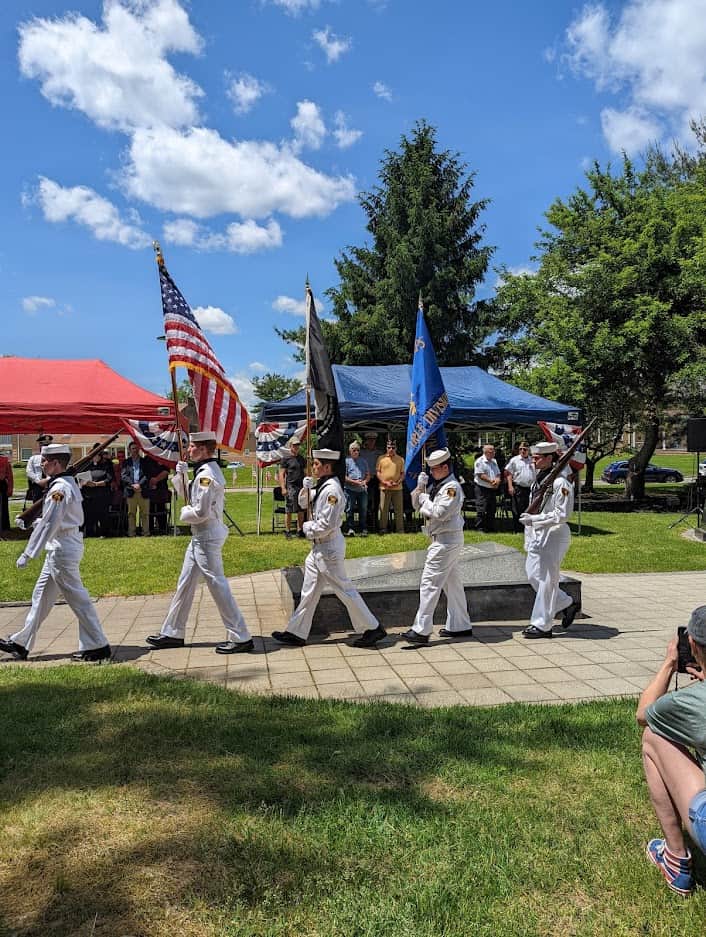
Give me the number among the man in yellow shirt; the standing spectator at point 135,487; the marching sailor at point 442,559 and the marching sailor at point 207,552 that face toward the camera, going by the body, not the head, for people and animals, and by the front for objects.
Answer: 2

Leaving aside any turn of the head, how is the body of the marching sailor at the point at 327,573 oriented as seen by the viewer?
to the viewer's left

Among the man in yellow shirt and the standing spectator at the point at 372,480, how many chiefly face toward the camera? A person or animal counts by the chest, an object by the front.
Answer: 2

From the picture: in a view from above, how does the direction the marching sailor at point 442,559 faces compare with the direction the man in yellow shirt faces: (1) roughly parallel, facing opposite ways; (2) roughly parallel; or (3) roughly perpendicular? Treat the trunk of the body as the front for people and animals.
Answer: roughly perpendicular

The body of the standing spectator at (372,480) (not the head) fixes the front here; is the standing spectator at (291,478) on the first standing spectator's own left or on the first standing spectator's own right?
on the first standing spectator's own right

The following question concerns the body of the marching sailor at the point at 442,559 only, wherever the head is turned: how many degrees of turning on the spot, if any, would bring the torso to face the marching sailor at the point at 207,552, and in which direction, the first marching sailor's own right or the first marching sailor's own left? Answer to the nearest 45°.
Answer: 0° — they already face them

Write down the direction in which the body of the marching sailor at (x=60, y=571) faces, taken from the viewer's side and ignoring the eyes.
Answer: to the viewer's left

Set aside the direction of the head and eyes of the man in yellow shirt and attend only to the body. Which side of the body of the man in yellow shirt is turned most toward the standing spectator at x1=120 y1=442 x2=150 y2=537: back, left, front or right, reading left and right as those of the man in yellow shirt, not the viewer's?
right

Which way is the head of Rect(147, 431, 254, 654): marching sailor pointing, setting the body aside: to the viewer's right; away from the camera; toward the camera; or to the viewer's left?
to the viewer's left

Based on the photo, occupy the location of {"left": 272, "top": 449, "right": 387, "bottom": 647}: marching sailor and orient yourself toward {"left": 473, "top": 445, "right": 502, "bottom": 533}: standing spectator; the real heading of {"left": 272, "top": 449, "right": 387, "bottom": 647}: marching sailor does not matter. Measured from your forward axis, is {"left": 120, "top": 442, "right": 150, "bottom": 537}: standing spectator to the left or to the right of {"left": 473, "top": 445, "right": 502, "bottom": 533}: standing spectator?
left

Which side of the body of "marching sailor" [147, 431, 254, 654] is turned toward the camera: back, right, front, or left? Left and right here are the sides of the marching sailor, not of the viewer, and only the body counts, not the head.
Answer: left
